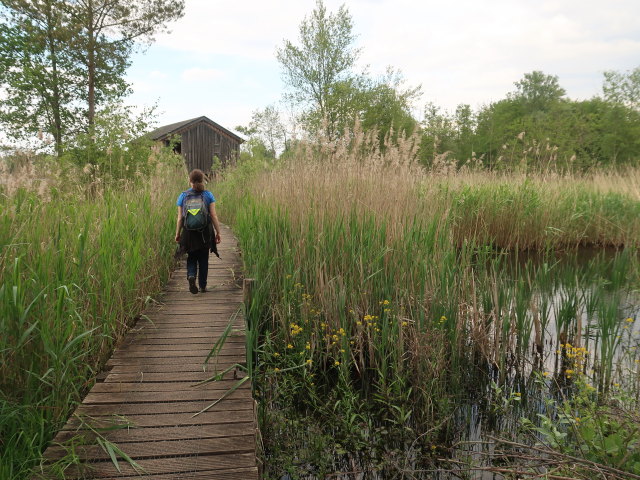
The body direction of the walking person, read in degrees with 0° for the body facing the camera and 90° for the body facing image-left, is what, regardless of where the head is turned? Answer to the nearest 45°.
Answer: approximately 180°

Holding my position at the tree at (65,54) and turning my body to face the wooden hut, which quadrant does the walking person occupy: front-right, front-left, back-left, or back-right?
back-right

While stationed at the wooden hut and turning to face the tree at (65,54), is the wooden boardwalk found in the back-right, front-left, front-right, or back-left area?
front-left

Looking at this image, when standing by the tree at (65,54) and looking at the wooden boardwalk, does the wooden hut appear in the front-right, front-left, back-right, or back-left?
back-left

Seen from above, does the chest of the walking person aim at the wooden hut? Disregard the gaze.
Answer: yes

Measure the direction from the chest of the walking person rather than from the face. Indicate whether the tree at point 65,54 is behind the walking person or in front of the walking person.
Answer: in front
